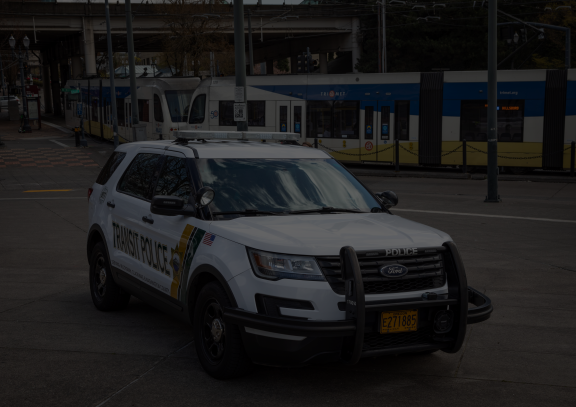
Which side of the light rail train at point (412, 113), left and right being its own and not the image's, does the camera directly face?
left

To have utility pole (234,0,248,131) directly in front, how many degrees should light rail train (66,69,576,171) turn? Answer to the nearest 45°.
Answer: approximately 45° to its left

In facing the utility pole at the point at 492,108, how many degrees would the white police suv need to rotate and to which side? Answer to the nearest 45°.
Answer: approximately 135° to its left

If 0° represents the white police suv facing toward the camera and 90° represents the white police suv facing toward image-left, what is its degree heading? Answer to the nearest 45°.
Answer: approximately 315°

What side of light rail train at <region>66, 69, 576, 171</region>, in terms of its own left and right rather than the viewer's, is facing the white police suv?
left

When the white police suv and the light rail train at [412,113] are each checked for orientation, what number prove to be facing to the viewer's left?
1

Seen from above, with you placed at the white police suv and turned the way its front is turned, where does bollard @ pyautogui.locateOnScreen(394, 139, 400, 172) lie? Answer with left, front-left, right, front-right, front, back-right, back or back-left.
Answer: back-left

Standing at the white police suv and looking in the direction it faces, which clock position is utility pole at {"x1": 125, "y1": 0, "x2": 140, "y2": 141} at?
The utility pole is roughly at 7 o'clock from the white police suv.
